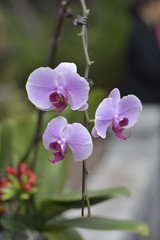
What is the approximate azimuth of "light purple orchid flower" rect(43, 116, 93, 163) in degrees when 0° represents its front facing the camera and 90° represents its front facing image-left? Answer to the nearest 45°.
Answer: approximately 45°
